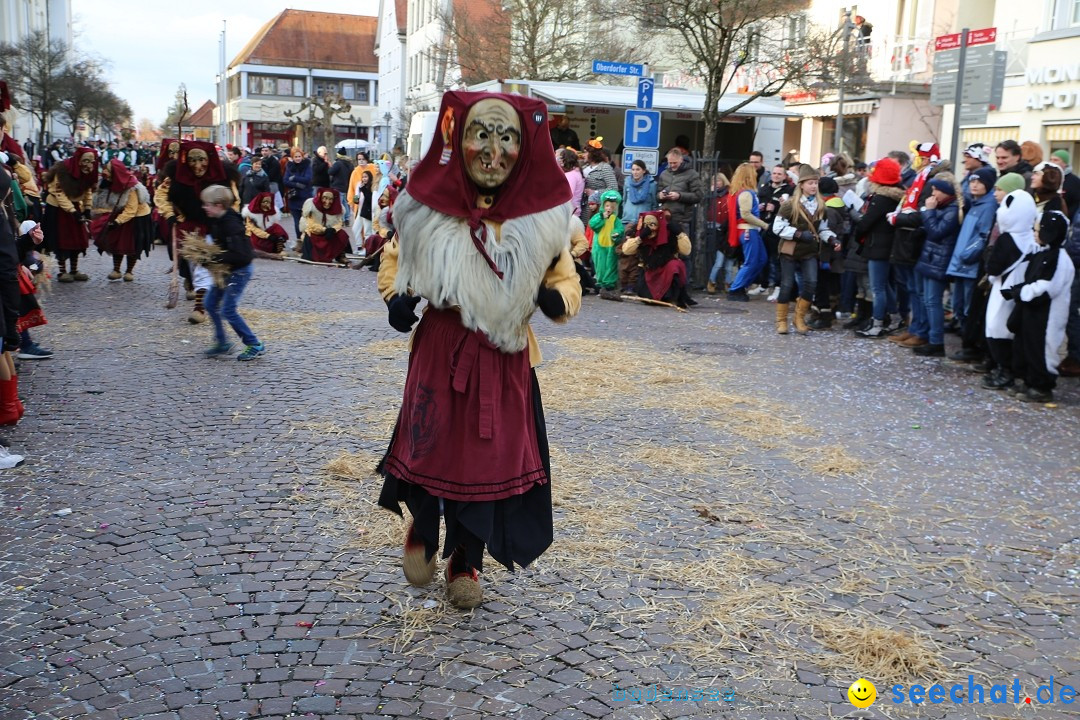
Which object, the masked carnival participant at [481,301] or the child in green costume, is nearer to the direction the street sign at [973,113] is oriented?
the masked carnival participant

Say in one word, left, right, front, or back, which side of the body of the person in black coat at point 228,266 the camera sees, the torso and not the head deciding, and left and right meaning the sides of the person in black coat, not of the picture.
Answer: left

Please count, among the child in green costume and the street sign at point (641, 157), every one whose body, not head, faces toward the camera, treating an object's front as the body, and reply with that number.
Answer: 2

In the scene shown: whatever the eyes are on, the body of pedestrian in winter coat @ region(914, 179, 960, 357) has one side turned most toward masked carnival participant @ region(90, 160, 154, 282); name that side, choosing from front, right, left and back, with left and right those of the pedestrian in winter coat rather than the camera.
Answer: front

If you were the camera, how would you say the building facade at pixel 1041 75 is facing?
facing the viewer and to the left of the viewer

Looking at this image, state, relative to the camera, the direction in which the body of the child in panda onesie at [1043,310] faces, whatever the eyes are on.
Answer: to the viewer's left

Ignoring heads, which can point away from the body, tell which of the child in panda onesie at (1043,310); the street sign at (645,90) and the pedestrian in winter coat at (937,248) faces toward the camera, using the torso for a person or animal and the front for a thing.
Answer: the street sign

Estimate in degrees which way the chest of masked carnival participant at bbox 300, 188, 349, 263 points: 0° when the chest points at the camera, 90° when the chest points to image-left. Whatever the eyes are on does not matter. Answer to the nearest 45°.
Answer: approximately 0°

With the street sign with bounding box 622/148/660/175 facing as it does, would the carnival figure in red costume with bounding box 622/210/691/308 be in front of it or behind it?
in front

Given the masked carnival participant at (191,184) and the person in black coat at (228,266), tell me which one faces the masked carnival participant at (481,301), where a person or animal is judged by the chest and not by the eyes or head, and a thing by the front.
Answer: the masked carnival participant at (191,184)

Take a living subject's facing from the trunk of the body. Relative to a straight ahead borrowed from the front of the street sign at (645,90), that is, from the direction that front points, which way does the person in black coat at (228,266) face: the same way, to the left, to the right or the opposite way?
to the right

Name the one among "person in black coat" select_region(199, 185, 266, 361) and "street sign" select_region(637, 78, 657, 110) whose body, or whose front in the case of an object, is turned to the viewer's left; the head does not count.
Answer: the person in black coat
